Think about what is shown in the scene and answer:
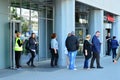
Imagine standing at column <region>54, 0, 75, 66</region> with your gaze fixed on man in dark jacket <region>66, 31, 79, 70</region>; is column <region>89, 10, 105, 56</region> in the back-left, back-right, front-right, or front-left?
back-left

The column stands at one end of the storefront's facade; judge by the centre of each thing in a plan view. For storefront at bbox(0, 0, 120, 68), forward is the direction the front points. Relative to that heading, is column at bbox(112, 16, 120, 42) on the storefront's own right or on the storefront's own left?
on the storefront's own left

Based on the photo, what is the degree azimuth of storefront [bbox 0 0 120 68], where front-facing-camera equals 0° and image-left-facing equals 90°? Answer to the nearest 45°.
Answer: approximately 315°
